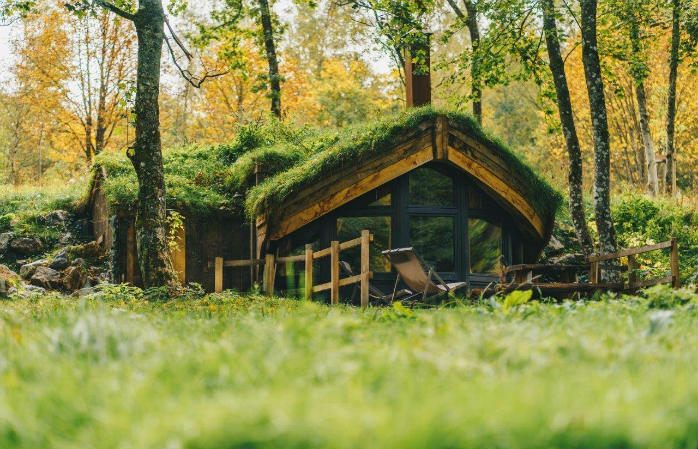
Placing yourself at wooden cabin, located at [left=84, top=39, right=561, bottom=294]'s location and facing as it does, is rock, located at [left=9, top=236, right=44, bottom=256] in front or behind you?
behind

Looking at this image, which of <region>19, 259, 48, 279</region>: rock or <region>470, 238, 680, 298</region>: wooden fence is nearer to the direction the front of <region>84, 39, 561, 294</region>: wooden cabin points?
the wooden fence

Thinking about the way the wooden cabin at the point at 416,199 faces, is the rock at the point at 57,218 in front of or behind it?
behind

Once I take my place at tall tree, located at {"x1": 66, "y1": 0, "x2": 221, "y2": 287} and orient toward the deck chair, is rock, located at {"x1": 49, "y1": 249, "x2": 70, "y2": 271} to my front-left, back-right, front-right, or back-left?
back-left

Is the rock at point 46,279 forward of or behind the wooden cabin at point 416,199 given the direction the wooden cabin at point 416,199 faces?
behind

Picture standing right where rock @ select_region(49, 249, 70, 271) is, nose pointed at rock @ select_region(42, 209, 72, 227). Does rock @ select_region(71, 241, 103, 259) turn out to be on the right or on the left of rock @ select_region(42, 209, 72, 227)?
right

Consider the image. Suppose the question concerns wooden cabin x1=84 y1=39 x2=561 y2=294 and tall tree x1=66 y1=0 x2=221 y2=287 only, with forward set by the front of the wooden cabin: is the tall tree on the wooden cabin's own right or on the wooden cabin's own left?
on the wooden cabin's own right

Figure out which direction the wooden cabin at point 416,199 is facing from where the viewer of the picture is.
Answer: facing the viewer and to the right of the viewer

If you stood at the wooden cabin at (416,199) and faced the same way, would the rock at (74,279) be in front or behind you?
behind
